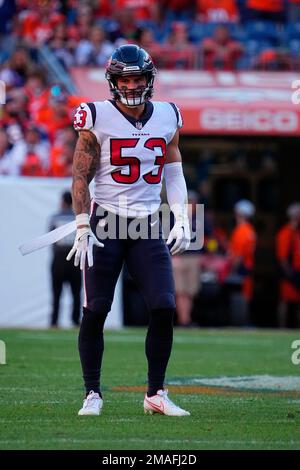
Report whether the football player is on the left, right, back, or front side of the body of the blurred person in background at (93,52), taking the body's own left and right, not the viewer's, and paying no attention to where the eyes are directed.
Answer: front

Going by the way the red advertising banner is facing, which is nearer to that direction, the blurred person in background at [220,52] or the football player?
the football player

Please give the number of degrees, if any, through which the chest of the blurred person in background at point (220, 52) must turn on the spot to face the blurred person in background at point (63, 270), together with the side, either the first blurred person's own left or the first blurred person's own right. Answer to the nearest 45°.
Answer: approximately 45° to the first blurred person's own right

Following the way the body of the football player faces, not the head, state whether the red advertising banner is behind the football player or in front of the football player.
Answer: behind

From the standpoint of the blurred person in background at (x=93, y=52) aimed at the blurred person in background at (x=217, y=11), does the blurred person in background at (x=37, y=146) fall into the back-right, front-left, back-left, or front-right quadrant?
back-right

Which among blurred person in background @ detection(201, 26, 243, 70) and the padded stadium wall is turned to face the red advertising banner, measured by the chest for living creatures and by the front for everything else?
the blurred person in background
